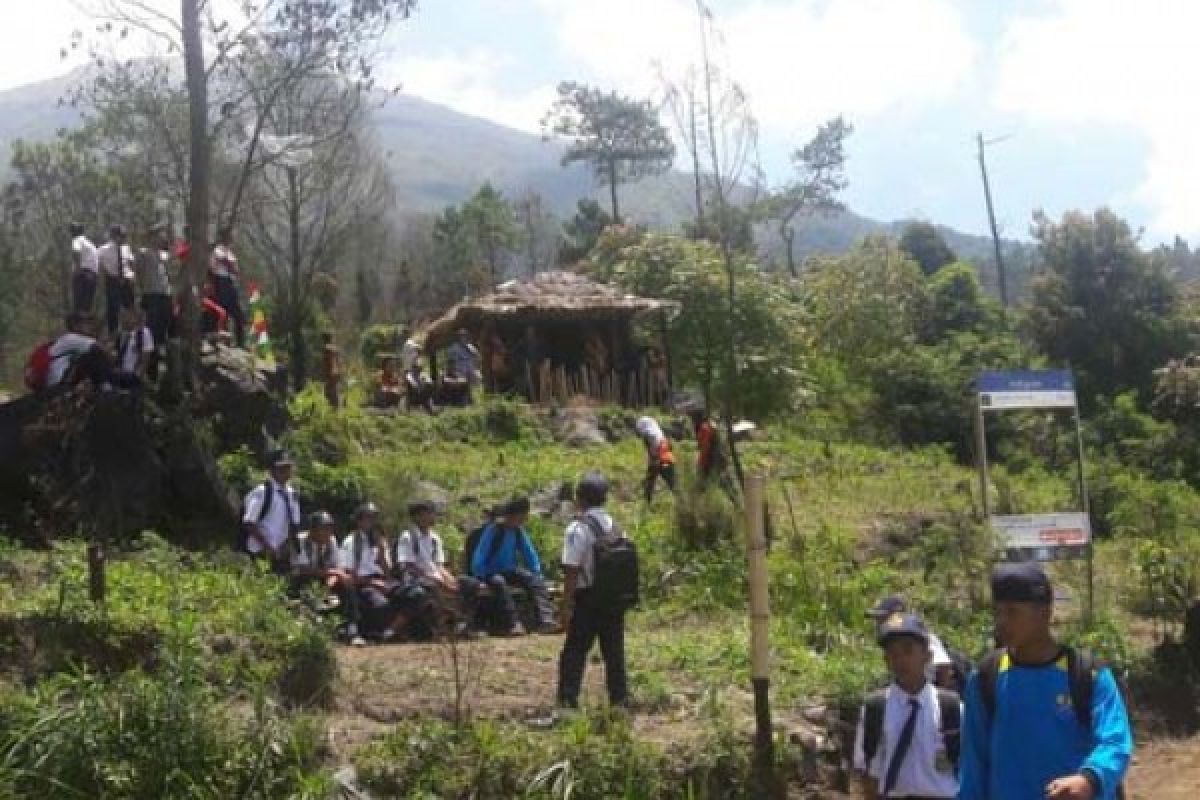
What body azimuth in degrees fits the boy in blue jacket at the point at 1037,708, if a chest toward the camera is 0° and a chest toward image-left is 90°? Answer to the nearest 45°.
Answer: approximately 45°

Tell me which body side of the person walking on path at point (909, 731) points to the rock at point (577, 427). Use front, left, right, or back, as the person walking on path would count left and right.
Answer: back

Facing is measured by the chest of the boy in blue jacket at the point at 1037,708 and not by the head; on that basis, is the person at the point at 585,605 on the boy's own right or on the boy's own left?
on the boy's own right

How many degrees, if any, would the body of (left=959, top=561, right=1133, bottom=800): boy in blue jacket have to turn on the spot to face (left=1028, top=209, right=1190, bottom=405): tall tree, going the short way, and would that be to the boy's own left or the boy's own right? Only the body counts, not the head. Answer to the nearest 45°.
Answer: approximately 135° to the boy's own right

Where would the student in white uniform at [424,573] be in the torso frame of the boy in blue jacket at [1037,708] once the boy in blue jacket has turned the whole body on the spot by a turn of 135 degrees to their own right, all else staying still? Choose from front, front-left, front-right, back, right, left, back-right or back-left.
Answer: front-left

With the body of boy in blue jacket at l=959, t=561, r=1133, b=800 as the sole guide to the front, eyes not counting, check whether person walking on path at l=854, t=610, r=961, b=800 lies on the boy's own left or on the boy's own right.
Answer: on the boy's own right

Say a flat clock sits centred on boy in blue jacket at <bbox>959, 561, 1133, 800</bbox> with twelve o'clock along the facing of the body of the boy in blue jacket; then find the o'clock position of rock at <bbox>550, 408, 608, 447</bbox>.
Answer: The rock is roughly at 4 o'clock from the boy in blue jacket.

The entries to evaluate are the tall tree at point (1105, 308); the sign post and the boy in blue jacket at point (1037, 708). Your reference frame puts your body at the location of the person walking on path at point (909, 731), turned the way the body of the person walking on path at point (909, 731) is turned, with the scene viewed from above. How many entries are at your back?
2

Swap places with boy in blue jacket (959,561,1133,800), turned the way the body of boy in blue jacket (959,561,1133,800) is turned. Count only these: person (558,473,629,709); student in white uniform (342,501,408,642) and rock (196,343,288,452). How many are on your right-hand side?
3

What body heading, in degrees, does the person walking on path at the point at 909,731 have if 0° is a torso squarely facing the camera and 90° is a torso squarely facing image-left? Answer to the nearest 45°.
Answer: approximately 0°

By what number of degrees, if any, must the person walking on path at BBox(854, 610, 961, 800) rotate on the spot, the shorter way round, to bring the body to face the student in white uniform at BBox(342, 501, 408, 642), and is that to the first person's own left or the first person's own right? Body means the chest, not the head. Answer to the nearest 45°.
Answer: approximately 135° to the first person's own right

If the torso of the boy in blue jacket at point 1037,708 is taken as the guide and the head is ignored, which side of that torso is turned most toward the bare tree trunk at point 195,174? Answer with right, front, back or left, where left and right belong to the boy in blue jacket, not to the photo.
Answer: right

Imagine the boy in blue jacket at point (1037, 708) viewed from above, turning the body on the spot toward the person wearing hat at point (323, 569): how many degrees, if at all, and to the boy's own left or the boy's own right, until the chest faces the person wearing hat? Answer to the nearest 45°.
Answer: approximately 90° to the boy's own right

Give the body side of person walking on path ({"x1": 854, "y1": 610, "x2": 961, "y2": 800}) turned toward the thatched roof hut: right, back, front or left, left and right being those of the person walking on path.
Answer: back

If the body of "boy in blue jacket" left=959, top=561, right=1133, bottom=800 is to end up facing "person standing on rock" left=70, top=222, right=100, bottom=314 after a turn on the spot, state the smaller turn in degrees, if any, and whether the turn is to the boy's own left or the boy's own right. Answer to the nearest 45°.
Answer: approximately 90° to the boy's own right
